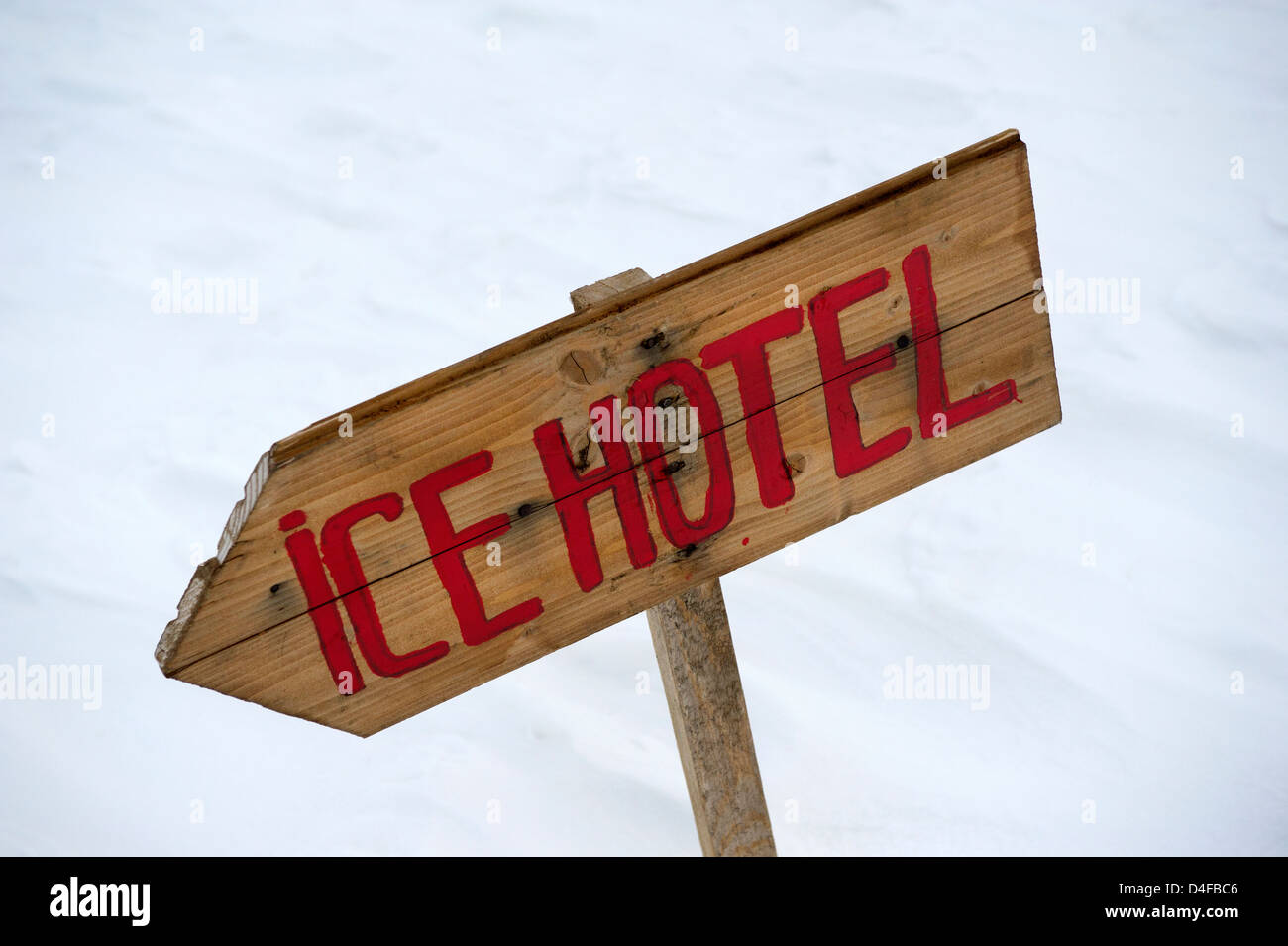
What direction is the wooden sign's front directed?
toward the camera
